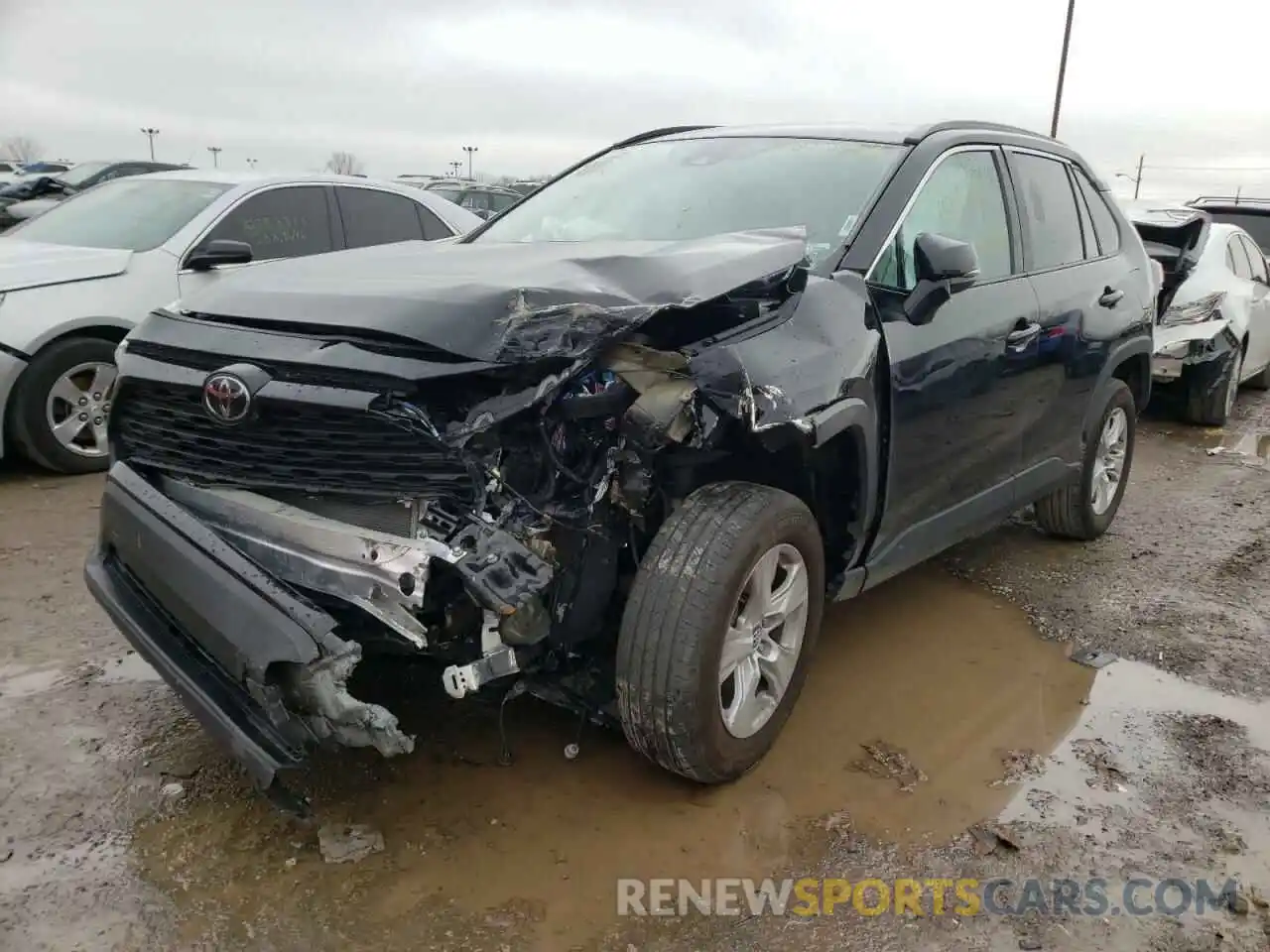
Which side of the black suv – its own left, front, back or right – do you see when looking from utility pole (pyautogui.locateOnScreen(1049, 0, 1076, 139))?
back

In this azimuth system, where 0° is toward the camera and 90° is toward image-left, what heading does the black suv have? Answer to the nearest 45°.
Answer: approximately 45°

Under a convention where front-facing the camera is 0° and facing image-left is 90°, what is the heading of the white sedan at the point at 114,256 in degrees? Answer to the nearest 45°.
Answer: approximately 45°

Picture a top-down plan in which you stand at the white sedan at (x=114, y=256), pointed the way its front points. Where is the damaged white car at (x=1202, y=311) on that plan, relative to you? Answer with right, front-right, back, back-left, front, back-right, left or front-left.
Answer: back-left

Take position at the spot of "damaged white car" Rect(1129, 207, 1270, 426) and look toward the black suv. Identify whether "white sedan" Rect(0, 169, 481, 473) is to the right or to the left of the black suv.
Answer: right

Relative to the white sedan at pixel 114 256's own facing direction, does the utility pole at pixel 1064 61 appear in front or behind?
behind

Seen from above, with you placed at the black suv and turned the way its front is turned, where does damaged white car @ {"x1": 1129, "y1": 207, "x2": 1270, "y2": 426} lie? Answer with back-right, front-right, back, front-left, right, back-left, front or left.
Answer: back

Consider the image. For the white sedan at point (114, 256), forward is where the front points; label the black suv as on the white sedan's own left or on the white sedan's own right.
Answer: on the white sedan's own left

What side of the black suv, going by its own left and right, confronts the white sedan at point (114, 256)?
right
